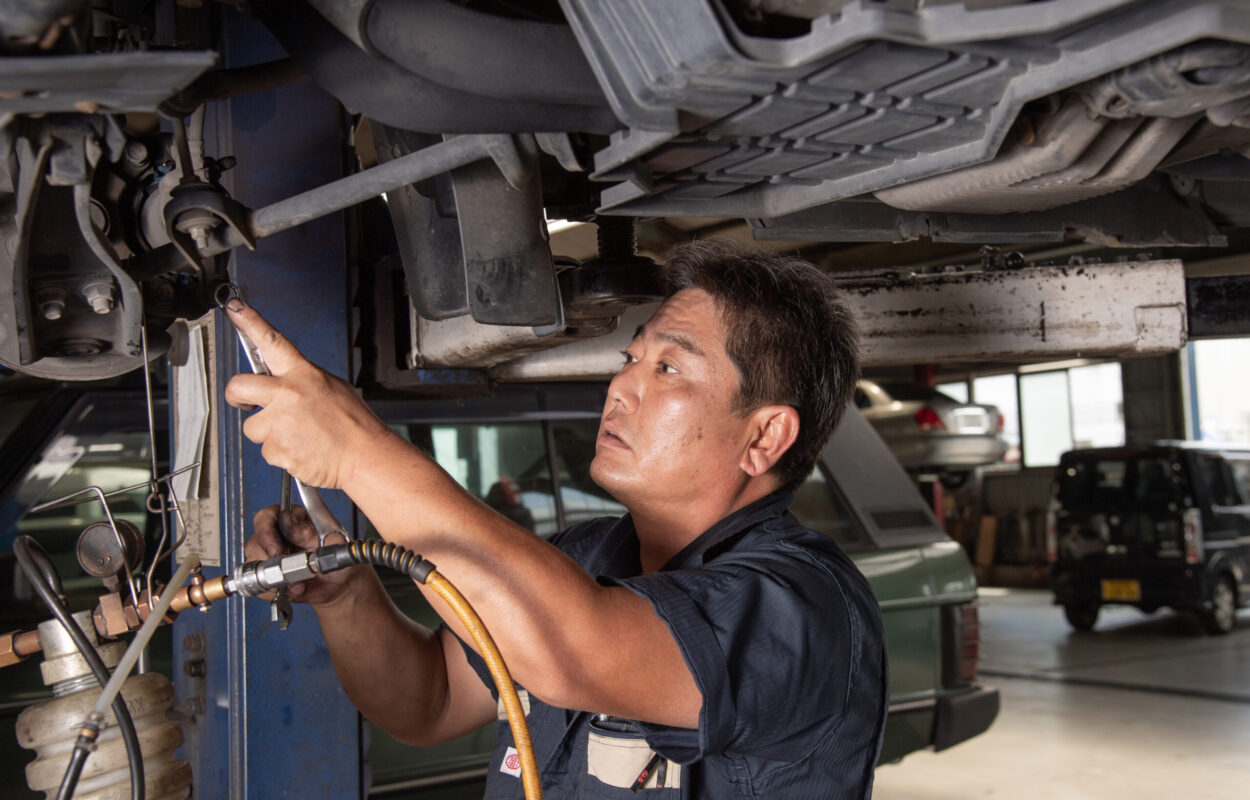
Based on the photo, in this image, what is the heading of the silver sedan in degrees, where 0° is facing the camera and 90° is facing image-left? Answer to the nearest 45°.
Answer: approximately 135°

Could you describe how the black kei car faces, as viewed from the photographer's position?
facing away from the viewer and to the right of the viewer

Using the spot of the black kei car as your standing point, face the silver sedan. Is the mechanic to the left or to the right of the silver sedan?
left

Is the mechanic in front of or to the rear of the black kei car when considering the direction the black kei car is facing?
to the rear

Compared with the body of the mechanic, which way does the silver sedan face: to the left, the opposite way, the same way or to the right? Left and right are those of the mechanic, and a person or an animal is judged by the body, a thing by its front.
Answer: to the right

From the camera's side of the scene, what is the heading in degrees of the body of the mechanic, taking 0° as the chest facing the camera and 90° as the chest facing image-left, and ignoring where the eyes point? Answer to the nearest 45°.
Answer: approximately 45°
